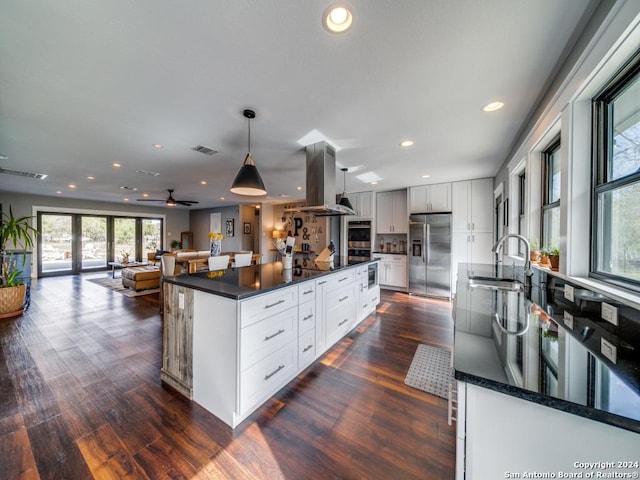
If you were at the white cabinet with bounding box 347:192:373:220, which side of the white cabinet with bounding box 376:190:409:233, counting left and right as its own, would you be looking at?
right

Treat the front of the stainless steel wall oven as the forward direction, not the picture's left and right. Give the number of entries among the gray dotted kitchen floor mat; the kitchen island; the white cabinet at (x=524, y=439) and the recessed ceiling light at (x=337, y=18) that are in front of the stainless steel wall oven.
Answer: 4

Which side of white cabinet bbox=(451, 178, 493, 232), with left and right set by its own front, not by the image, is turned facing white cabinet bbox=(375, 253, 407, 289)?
right

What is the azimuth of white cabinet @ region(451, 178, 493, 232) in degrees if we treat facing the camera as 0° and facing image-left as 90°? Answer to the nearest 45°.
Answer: approximately 0°

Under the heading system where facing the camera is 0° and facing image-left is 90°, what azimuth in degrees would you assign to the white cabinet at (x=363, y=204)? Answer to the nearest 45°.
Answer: approximately 0°

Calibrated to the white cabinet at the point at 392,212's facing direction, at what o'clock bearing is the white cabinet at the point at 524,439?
the white cabinet at the point at 524,439 is roughly at 12 o'clock from the white cabinet at the point at 392,212.
